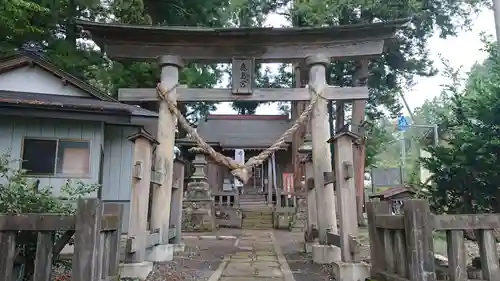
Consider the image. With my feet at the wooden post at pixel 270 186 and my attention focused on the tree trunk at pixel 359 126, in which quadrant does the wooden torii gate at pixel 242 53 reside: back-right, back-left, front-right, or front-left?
front-right

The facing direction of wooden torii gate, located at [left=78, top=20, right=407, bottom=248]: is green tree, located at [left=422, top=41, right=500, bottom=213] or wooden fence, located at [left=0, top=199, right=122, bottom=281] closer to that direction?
the wooden fence

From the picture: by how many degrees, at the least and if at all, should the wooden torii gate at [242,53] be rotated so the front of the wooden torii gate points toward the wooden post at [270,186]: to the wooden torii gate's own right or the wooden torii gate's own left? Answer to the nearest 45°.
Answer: approximately 180°

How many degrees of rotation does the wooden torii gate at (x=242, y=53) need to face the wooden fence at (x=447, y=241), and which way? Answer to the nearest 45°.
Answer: approximately 45° to its left

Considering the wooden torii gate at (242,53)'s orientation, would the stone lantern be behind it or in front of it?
behind

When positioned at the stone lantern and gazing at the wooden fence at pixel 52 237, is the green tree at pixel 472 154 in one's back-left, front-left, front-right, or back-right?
front-left

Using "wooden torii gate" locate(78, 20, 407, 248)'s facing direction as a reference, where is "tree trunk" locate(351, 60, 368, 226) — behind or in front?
behind

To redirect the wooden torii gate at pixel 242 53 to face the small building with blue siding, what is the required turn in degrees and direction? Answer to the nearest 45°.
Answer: approximately 135° to its right

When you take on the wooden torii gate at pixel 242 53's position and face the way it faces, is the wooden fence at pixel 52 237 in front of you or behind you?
in front

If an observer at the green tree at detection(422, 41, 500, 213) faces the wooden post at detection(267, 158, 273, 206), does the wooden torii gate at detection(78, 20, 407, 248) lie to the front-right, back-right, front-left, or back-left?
front-left

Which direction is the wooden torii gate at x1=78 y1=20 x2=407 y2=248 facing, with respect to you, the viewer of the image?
facing the viewer

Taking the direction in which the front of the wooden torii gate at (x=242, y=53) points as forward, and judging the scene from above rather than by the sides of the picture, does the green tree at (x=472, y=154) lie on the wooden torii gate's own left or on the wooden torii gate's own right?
on the wooden torii gate's own left

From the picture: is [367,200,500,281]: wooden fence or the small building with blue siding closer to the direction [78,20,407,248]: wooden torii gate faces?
the wooden fence
